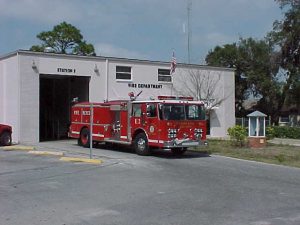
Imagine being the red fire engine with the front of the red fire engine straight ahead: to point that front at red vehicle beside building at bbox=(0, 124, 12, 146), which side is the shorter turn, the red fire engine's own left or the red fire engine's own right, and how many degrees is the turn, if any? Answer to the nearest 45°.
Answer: approximately 180°

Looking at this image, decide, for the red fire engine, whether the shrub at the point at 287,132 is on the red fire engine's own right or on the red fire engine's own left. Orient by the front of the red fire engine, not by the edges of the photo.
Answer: on the red fire engine's own left

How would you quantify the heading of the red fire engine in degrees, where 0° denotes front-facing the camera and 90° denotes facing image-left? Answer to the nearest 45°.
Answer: approximately 315°
